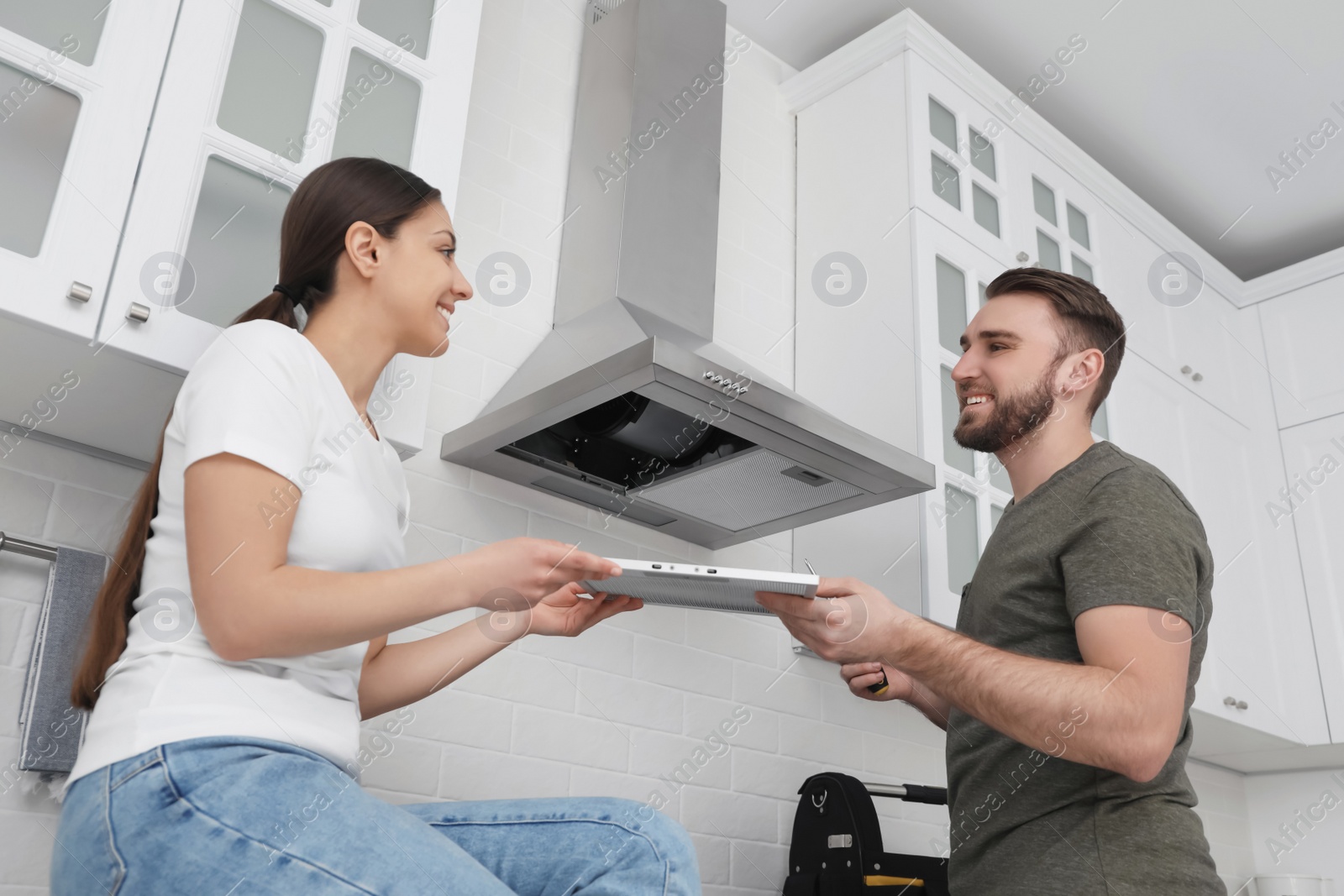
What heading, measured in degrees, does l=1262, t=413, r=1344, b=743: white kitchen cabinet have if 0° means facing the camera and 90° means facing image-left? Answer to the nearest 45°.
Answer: approximately 45°

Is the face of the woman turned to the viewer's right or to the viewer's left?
to the viewer's right

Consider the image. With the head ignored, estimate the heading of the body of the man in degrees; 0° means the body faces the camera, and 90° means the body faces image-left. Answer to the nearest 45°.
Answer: approximately 90°

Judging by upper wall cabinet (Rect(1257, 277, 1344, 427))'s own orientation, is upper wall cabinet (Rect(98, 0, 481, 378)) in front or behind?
in front

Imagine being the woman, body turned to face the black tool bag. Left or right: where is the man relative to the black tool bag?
right

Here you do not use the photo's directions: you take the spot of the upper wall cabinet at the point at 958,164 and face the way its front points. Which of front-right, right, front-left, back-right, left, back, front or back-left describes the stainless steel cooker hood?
right

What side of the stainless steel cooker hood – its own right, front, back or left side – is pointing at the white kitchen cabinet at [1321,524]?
left

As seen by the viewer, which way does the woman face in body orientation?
to the viewer's right

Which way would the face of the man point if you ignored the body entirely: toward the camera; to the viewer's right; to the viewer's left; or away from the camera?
to the viewer's left

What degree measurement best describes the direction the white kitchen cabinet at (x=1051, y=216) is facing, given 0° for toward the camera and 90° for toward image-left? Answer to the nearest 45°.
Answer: approximately 315°

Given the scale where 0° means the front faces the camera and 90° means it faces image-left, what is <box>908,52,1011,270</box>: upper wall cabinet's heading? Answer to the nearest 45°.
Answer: approximately 315°

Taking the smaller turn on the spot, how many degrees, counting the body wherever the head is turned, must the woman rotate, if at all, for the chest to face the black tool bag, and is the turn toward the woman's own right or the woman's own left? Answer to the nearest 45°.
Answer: approximately 45° to the woman's own left

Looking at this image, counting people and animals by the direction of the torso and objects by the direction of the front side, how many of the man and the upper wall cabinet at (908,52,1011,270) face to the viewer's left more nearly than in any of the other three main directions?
1

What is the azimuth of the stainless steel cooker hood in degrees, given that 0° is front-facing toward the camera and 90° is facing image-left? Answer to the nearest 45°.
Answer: approximately 315°
